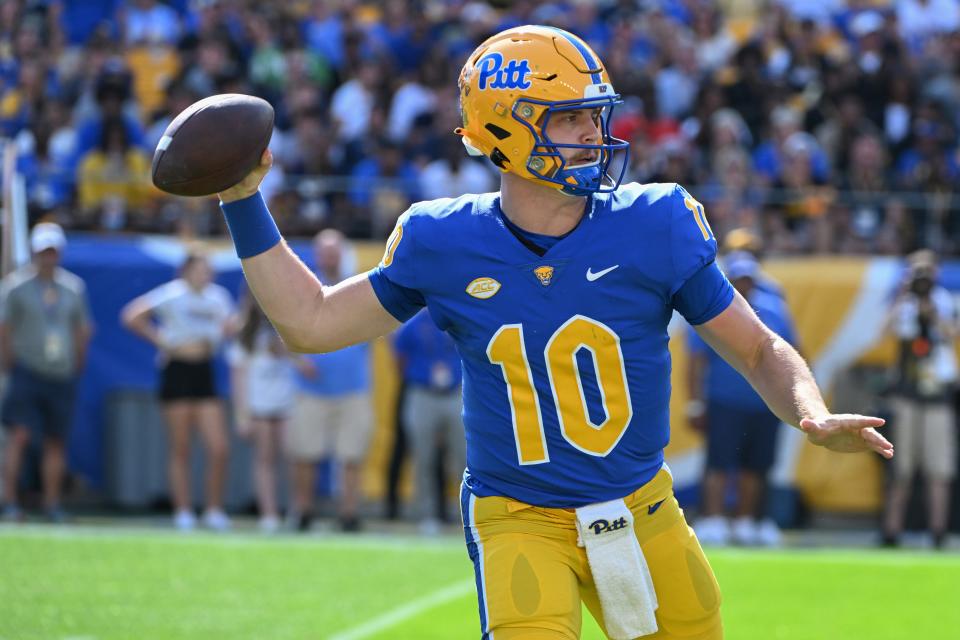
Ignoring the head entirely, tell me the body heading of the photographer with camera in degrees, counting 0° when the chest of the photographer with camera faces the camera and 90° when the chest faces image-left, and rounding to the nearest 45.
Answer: approximately 0°

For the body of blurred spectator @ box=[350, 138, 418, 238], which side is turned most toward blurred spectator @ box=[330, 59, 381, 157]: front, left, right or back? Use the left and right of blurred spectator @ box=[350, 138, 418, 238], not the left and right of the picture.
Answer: back

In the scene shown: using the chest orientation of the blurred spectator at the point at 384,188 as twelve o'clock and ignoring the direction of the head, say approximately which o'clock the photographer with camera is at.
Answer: The photographer with camera is roughly at 10 o'clock from the blurred spectator.

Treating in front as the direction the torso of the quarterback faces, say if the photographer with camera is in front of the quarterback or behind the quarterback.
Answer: behind

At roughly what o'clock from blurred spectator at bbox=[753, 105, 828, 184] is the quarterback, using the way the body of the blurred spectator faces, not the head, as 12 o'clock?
The quarterback is roughly at 12 o'clock from the blurred spectator.

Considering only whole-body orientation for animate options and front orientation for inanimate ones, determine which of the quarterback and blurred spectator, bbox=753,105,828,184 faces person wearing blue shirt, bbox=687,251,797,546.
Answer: the blurred spectator

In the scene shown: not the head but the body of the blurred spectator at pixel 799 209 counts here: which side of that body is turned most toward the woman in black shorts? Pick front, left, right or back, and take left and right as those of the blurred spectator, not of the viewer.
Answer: front

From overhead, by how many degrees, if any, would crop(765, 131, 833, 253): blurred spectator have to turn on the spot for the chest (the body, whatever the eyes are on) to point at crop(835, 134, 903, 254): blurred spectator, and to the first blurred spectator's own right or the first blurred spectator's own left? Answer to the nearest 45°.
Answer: approximately 90° to the first blurred spectator's own left

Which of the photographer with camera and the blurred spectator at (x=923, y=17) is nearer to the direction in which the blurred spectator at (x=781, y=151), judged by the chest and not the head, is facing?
the photographer with camera

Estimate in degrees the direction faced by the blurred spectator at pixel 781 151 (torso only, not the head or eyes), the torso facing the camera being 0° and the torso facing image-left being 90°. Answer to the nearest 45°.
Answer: approximately 0°
